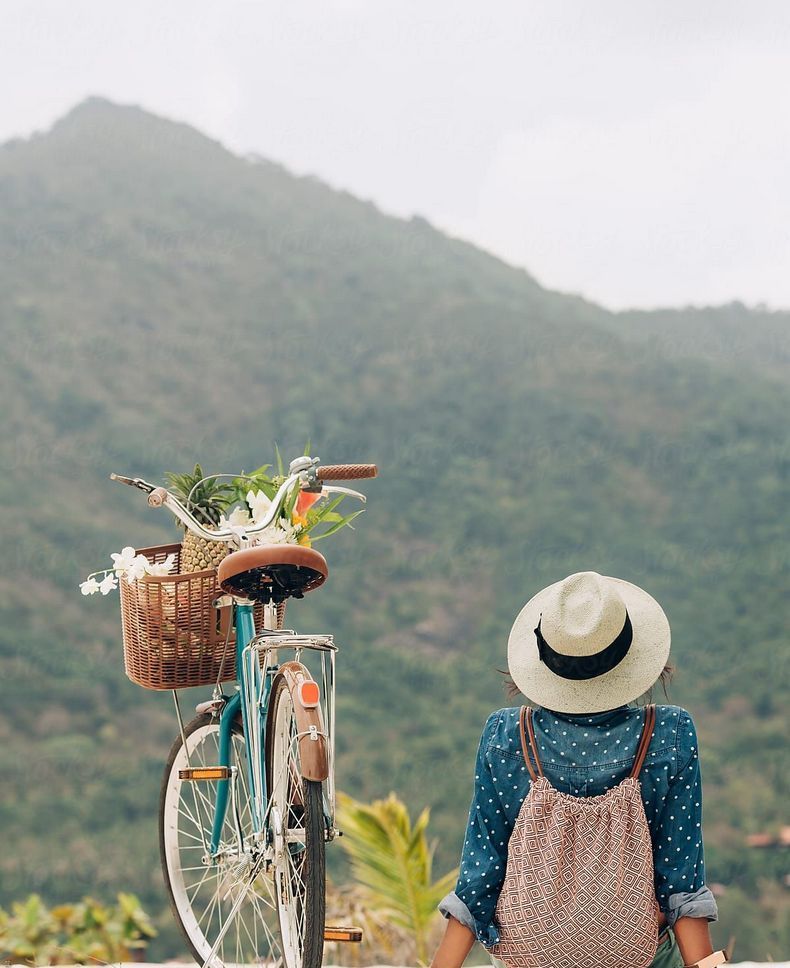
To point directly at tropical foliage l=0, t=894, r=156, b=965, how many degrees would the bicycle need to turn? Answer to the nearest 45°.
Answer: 0° — it already faces it

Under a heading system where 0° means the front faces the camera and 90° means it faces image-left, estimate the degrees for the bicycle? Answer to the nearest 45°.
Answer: approximately 180°
